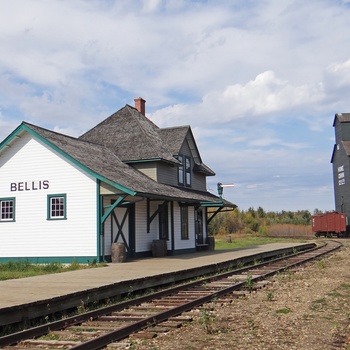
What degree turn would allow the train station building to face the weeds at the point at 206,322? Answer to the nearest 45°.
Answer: approximately 45° to its right

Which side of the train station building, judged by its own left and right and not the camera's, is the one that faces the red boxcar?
left

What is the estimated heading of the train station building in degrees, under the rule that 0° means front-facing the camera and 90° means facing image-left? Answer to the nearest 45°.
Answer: approximately 315°

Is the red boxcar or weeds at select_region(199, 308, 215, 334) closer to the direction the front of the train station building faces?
the weeds
